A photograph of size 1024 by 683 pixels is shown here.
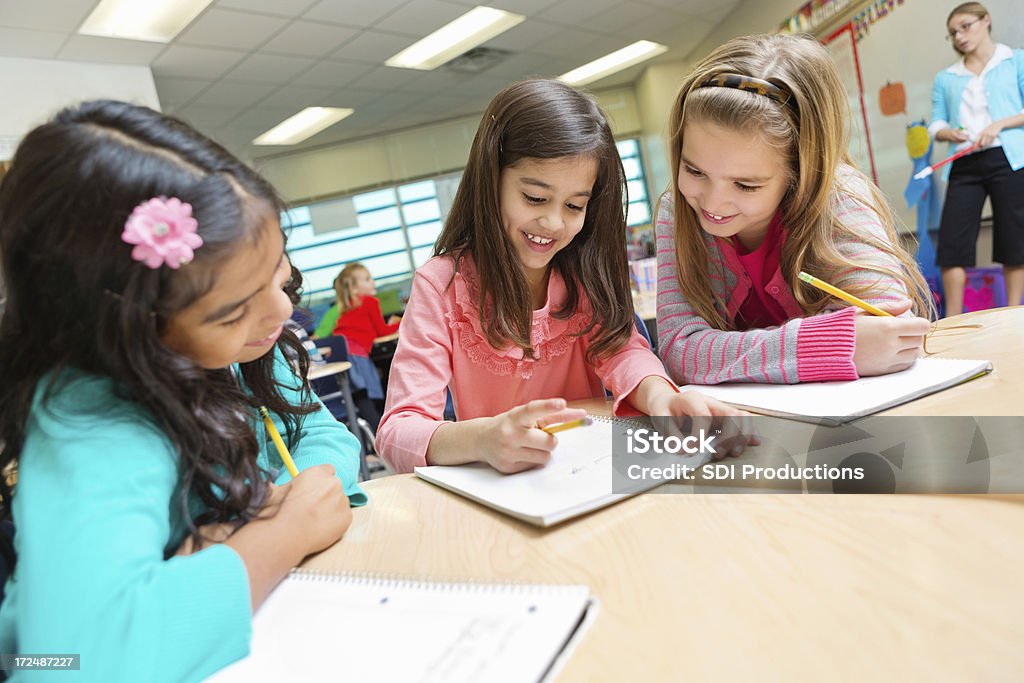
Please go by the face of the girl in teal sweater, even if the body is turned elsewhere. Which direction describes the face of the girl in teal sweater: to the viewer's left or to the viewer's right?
to the viewer's right

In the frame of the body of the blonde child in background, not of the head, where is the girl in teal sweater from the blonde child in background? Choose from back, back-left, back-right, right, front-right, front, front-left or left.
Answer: right

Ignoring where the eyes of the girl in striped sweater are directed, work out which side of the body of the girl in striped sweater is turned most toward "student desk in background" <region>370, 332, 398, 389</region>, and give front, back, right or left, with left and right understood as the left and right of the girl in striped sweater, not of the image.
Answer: right

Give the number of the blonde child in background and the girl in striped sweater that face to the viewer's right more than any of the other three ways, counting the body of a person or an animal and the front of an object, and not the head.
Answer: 1

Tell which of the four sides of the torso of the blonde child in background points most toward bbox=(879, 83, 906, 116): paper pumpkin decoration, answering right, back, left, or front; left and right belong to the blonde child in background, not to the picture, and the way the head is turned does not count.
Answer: front

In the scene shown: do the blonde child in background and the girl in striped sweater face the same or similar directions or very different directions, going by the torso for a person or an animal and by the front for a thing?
very different directions

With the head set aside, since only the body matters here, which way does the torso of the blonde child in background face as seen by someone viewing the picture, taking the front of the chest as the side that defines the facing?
to the viewer's right

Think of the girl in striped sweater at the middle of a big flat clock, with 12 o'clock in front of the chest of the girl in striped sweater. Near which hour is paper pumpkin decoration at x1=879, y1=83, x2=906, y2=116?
The paper pumpkin decoration is roughly at 5 o'clock from the girl in striped sweater.

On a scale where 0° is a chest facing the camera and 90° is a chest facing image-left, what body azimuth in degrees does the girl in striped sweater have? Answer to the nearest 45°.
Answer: approximately 45°

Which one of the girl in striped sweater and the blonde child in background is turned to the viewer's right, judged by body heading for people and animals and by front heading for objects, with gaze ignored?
the blonde child in background

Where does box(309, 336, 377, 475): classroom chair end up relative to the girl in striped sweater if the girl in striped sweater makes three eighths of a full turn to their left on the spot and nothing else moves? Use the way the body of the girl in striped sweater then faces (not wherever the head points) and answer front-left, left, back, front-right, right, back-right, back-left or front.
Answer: back-left
